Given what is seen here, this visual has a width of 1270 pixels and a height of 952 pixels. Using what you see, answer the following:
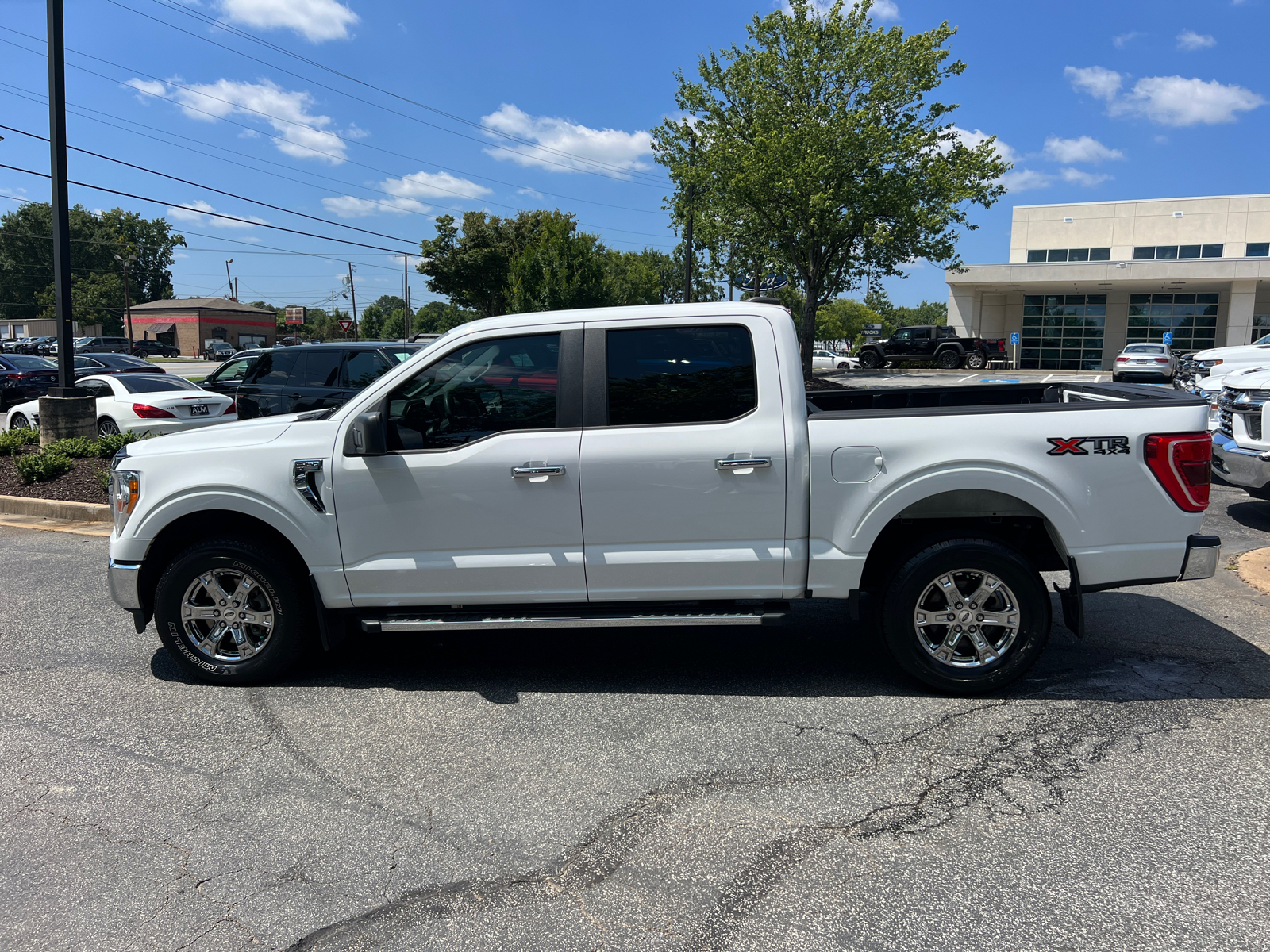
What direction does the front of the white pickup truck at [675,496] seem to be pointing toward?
to the viewer's left

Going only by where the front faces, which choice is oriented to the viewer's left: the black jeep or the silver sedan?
the black jeep

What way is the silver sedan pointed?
away from the camera

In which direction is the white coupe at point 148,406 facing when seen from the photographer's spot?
facing away from the viewer and to the left of the viewer

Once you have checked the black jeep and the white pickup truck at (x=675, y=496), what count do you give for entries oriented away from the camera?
0

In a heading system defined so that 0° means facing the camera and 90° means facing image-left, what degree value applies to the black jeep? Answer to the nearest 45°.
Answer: approximately 90°

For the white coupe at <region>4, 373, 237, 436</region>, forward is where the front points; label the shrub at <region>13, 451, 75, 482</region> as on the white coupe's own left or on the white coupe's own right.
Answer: on the white coupe's own left

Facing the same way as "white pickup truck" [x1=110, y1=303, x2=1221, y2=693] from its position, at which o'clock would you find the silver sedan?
The silver sedan is roughly at 4 o'clock from the white pickup truck.

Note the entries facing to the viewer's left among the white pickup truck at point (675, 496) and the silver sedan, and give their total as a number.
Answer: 1
